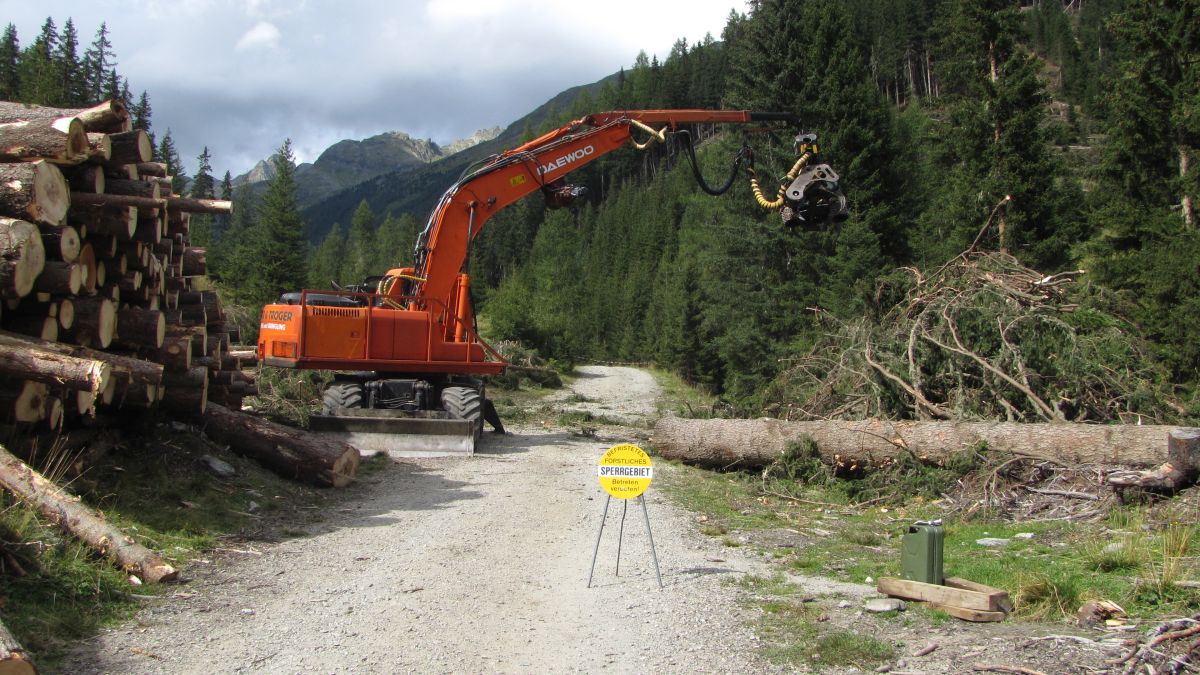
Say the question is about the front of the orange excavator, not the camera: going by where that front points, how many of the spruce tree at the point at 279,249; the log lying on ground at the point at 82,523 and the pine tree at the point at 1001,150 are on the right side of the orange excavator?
1

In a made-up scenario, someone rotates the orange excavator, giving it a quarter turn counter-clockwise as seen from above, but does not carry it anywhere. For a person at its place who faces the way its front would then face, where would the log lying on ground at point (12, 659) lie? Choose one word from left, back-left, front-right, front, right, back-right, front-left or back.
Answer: back

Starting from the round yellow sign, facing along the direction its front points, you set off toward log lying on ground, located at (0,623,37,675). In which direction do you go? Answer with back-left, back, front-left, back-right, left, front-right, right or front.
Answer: front-right

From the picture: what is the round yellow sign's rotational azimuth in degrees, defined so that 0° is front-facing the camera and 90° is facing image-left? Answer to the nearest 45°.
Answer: approximately 0°

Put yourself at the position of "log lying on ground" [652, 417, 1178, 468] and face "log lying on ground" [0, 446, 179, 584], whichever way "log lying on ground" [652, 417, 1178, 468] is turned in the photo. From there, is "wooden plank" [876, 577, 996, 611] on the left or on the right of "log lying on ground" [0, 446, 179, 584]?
left

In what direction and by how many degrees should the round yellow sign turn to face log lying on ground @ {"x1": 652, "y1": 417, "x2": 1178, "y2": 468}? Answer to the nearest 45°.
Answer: approximately 135° to its left

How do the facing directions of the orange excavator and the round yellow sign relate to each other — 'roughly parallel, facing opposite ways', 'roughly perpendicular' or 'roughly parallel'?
roughly perpendicular

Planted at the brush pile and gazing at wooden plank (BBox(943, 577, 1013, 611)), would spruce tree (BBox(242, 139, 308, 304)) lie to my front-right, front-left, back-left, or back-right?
back-right
